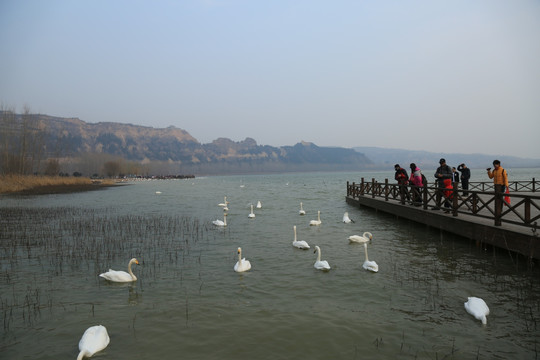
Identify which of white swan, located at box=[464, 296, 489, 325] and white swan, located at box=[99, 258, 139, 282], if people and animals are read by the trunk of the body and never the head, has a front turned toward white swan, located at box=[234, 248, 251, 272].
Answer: white swan, located at box=[99, 258, 139, 282]

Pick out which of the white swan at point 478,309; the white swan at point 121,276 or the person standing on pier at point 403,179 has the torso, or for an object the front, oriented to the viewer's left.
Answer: the person standing on pier

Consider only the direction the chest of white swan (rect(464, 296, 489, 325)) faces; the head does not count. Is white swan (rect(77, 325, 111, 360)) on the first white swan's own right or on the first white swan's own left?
on the first white swan's own right

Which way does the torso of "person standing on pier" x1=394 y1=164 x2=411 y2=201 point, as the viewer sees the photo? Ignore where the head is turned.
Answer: to the viewer's left

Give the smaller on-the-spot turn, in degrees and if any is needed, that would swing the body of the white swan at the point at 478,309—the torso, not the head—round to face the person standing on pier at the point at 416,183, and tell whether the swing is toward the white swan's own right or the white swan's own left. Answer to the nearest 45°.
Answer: approximately 135° to the white swan's own left

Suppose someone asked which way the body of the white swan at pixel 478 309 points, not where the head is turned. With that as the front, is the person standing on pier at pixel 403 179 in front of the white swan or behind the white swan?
behind

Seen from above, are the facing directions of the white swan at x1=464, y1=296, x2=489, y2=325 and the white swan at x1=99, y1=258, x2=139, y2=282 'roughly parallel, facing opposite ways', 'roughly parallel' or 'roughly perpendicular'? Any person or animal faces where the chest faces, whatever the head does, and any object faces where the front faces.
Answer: roughly perpendicular

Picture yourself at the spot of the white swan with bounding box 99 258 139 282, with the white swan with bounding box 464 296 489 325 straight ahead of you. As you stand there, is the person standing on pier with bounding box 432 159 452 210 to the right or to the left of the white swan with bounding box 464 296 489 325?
left

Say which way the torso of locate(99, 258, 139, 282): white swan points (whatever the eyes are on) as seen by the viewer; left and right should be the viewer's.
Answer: facing to the right of the viewer

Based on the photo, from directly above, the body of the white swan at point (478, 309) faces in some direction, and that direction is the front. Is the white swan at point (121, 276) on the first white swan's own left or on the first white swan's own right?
on the first white swan's own right

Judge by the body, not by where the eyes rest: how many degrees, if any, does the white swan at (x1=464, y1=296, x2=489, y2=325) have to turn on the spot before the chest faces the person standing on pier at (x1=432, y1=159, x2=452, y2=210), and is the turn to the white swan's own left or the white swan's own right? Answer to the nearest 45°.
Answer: approximately 135° to the white swan's own left

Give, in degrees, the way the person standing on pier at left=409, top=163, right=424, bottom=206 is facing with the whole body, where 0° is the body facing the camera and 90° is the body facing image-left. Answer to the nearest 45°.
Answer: approximately 90°

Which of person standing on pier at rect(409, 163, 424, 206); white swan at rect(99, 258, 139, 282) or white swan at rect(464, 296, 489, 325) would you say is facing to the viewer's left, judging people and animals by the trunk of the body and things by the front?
the person standing on pier

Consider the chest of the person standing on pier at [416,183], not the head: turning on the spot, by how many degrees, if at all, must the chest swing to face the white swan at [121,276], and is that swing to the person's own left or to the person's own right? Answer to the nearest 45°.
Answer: approximately 45° to the person's own left
